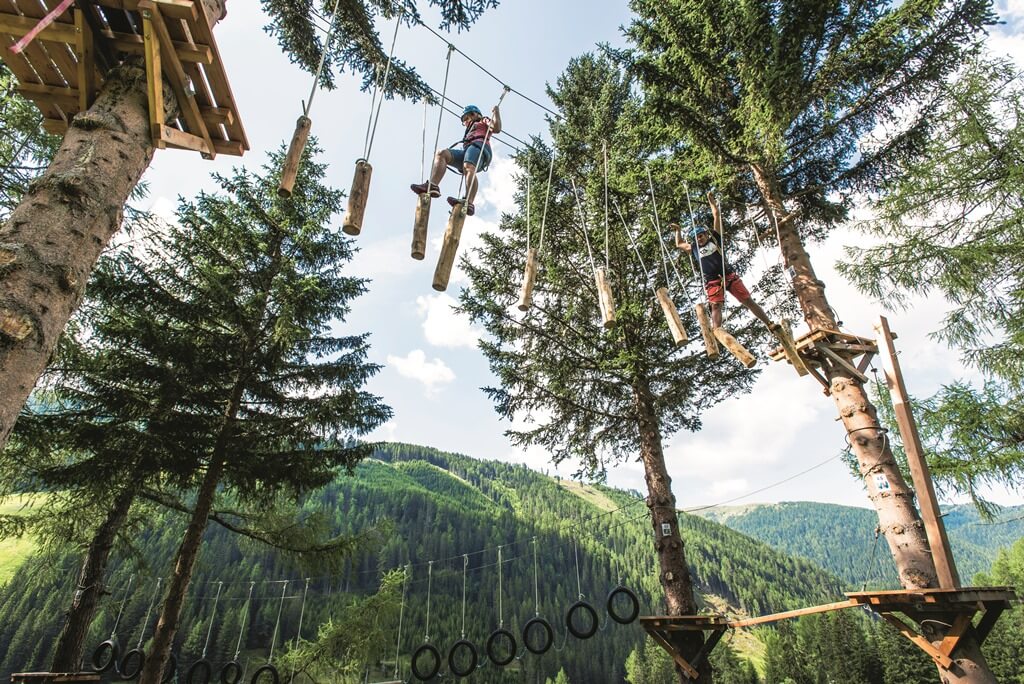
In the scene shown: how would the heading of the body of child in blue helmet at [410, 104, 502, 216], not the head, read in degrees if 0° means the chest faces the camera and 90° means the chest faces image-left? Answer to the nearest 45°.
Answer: approximately 45°

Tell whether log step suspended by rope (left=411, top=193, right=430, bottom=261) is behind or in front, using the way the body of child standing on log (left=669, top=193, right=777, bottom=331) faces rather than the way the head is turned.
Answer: in front

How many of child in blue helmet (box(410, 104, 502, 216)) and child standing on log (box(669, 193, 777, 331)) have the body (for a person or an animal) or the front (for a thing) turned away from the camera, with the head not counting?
0

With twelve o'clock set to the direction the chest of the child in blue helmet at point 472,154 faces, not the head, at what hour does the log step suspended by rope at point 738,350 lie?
The log step suspended by rope is roughly at 7 o'clock from the child in blue helmet.

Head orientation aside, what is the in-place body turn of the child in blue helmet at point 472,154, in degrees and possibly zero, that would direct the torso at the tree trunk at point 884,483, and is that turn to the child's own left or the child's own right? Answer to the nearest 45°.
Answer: approximately 135° to the child's own left

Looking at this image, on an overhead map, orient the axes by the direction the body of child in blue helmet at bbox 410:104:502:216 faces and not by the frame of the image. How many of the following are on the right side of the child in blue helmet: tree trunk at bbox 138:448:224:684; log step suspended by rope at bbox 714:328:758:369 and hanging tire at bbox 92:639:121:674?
2

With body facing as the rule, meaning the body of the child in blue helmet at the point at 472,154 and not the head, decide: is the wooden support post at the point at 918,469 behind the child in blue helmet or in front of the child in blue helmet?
behind

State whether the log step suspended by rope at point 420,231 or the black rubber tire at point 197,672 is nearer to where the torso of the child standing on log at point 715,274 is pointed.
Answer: the log step suspended by rope
